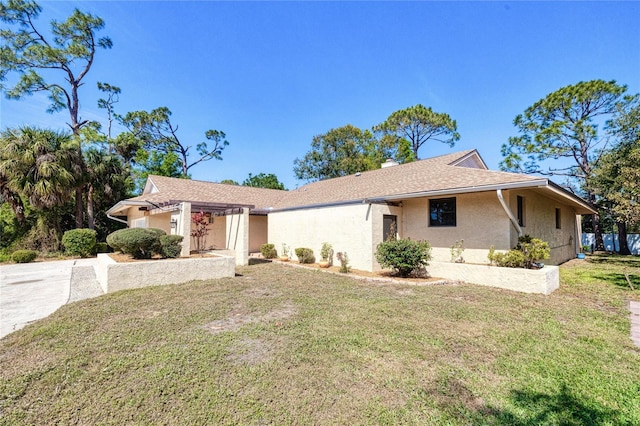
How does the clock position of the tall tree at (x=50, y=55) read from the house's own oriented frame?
The tall tree is roughly at 2 o'clock from the house.

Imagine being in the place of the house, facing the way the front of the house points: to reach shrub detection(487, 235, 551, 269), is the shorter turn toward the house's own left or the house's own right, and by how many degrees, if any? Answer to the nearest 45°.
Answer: approximately 90° to the house's own left

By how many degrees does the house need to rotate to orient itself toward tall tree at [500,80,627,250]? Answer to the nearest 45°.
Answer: approximately 180°

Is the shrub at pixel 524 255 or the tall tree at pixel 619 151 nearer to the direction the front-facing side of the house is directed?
the shrub

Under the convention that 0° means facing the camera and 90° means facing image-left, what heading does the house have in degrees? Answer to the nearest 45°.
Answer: approximately 45°

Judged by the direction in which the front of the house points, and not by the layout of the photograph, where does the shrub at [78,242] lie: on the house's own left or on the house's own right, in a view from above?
on the house's own right

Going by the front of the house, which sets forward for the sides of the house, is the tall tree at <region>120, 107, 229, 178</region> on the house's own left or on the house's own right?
on the house's own right

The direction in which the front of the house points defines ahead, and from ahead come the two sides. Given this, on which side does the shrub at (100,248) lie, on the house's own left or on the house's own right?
on the house's own right

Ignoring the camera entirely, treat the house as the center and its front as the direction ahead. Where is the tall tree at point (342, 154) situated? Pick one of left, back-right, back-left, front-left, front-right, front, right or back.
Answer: back-right

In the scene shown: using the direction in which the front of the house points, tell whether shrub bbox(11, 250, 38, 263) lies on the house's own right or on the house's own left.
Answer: on the house's own right

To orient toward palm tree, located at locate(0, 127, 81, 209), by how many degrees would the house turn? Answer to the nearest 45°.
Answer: approximately 45° to its right
